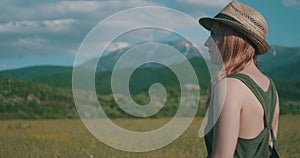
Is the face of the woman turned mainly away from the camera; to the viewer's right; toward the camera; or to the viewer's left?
to the viewer's left

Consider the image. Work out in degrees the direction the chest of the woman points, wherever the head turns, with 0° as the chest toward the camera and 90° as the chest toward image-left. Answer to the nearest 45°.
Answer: approximately 135°
